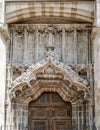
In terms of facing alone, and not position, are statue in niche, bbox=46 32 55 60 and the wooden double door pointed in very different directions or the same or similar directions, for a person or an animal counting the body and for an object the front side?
same or similar directions

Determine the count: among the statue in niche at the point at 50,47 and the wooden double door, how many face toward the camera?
2

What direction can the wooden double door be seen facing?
toward the camera

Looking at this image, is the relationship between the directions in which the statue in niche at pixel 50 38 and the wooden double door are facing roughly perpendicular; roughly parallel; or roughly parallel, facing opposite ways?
roughly parallel

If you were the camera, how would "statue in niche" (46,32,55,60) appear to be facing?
facing the viewer

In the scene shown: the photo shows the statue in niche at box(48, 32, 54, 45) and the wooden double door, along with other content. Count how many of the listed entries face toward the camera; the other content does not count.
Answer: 2
